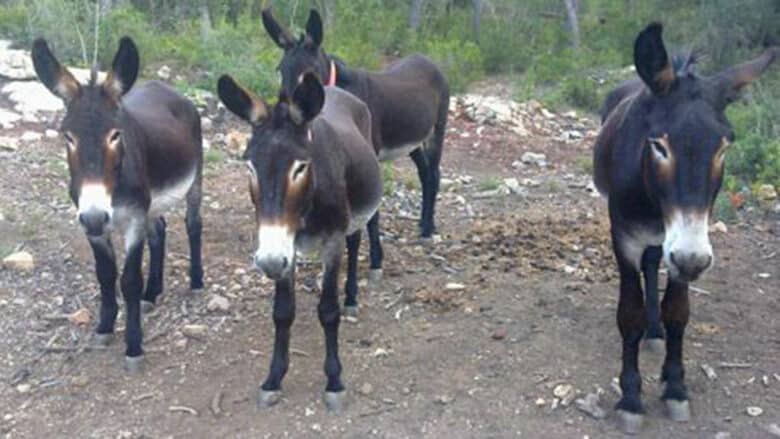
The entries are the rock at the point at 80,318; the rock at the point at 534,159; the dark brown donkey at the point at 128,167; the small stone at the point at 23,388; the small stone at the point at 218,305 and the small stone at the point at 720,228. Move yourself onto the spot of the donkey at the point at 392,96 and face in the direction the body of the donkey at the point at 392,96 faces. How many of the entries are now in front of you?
4

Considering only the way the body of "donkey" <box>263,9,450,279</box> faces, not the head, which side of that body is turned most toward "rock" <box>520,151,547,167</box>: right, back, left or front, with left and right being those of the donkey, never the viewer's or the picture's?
back

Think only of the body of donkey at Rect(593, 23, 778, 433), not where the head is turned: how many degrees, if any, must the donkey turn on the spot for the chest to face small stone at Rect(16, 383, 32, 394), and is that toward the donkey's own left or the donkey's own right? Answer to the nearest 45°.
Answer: approximately 90° to the donkey's own right

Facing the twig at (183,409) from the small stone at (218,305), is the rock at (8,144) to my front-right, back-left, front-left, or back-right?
back-right

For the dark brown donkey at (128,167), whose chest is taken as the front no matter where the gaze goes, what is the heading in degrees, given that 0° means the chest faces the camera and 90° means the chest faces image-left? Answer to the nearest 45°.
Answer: approximately 45°

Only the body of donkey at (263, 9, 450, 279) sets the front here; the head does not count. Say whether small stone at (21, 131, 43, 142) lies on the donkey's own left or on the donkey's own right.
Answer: on the donkey's own right

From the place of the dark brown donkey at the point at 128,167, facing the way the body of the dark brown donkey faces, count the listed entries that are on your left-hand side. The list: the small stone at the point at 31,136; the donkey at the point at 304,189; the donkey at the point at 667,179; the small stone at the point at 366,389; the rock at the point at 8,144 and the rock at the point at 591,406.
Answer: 4

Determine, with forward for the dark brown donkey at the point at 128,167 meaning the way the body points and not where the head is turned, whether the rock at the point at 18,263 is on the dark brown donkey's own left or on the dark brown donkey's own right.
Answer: on the dark brown donkey's own right

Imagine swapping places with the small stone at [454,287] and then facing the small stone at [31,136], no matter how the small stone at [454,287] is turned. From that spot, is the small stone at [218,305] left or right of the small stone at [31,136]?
left

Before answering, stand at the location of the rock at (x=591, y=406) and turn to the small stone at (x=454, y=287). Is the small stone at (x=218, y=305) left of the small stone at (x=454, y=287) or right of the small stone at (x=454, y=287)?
left
